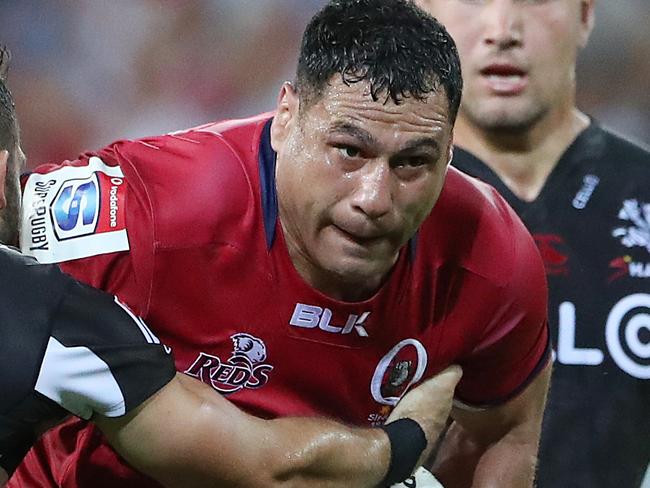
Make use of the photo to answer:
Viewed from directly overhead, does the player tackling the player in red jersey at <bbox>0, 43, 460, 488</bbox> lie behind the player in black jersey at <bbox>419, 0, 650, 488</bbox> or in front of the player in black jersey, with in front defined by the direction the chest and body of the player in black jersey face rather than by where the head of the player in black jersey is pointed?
in front

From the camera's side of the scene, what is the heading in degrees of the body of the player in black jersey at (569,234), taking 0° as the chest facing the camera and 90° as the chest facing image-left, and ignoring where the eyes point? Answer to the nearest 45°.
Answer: approximately 0°
